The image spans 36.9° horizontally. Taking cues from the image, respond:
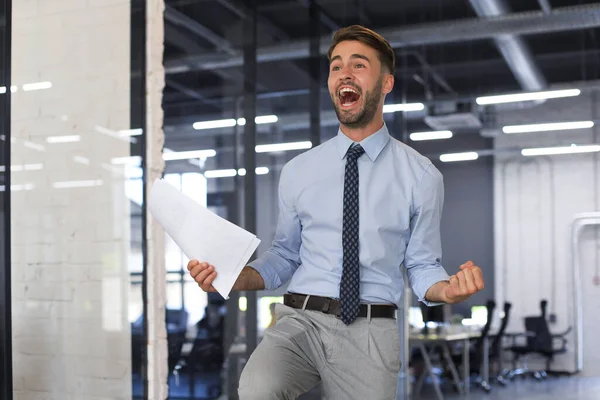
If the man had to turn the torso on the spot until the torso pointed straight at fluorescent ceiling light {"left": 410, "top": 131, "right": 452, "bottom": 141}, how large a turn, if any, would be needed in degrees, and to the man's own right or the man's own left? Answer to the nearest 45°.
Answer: approximately 180°

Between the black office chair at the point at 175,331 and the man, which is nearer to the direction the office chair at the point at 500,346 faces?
the black office chair

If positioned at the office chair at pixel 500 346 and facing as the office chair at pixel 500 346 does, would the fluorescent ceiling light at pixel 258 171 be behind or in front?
in front

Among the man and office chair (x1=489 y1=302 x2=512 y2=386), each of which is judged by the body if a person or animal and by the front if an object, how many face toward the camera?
1

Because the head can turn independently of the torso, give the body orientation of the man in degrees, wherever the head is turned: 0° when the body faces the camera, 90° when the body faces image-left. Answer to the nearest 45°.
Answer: approximately 0°

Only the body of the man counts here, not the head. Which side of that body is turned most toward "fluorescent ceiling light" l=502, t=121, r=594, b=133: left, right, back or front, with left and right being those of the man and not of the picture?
back

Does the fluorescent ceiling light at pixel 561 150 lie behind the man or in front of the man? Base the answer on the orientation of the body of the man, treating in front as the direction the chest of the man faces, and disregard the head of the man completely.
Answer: behind

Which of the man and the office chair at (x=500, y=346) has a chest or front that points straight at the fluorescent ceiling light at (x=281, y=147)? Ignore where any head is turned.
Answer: the office chair

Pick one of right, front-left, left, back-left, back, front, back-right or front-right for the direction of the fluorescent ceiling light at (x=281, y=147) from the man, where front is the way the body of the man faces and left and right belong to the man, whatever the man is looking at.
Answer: back

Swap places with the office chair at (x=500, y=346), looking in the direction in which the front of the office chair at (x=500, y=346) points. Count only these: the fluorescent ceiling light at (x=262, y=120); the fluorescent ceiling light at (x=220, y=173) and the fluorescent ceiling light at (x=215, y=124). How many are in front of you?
3

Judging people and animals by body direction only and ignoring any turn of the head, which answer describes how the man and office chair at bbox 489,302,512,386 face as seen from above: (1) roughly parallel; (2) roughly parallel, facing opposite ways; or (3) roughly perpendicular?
roughly perpendicular

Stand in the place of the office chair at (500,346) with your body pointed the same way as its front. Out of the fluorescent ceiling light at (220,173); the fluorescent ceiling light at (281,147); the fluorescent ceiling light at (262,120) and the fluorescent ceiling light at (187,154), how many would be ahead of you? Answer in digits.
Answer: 4

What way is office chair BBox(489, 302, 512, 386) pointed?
to the viewer's left
